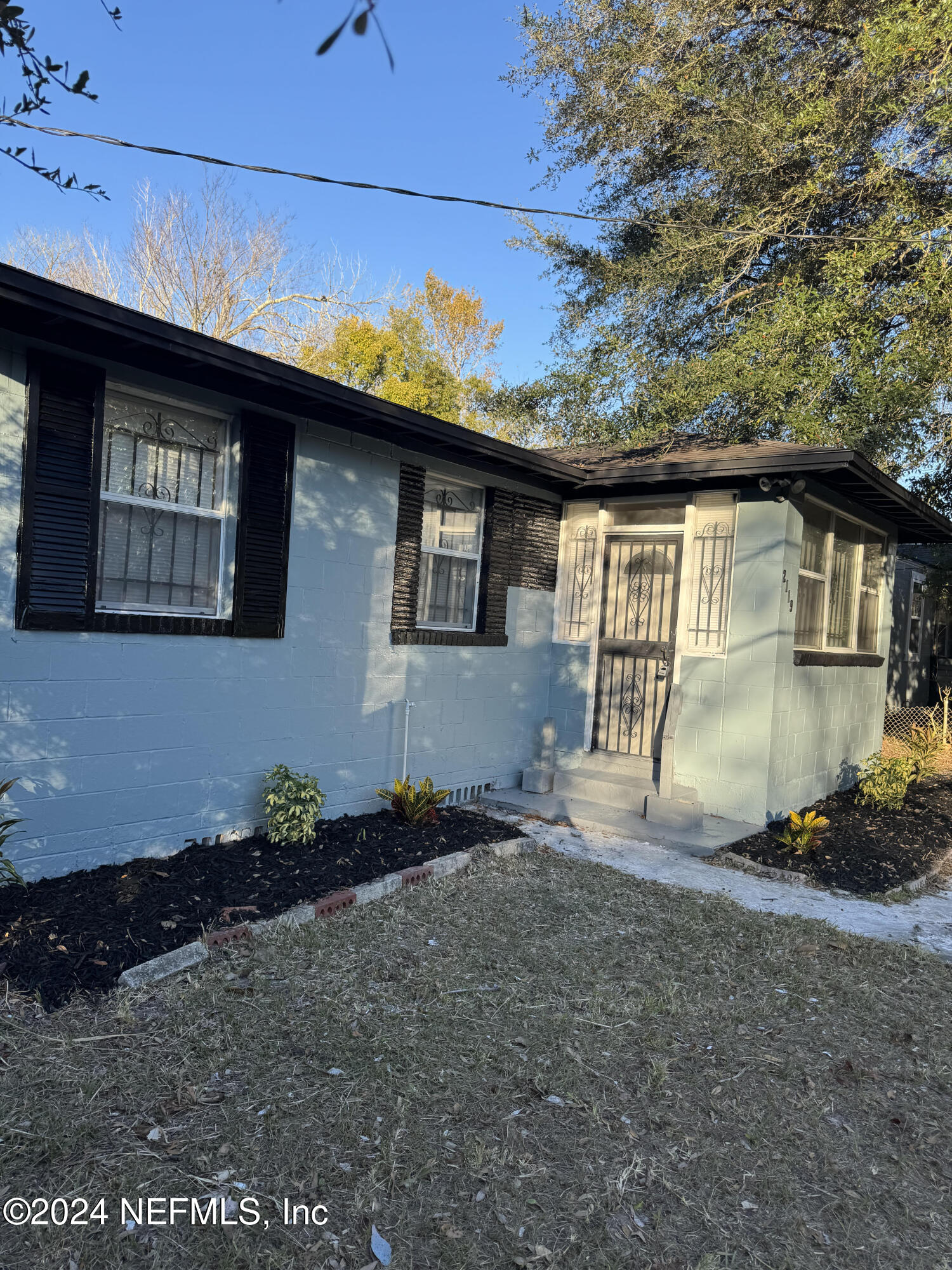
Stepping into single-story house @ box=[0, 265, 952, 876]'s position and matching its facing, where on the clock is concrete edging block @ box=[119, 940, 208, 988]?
The concrete edging block is roughly at 2 o'clock from the single-story house.

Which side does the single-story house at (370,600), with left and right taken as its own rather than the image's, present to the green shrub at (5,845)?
right

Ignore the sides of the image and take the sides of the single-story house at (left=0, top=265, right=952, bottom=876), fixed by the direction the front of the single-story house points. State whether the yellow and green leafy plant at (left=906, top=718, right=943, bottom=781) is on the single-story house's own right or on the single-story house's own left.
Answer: on the single-story house's own left

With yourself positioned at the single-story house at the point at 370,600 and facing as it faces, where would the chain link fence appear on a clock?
The chain link fence is roughly at 9 o'clock from the single-story house.

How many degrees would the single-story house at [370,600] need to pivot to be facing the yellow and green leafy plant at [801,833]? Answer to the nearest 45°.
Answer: approximately 45° to its left

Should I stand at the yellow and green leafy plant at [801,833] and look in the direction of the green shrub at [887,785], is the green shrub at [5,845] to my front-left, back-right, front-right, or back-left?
back-left

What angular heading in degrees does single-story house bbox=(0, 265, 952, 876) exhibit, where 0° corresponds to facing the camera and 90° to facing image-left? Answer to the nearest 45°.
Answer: approximately 315°
